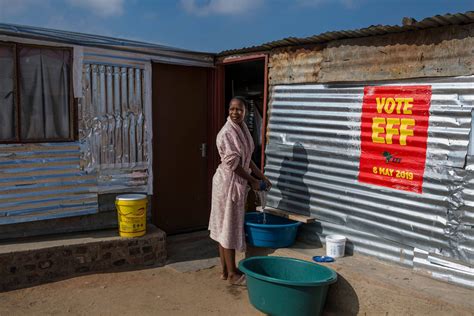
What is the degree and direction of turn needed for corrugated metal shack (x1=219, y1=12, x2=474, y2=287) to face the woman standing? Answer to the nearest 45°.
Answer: approximately 45° to its right

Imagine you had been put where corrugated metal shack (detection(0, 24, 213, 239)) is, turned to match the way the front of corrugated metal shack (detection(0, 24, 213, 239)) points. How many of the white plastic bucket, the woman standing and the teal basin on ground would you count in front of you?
3

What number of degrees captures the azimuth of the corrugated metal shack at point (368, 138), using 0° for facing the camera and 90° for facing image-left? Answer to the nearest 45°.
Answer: approximately 45°

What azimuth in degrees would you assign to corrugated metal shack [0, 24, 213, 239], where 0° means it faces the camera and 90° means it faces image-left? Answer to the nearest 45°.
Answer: approximately 315°

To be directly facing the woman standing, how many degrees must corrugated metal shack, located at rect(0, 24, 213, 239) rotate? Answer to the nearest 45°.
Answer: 0° — it already faces them
